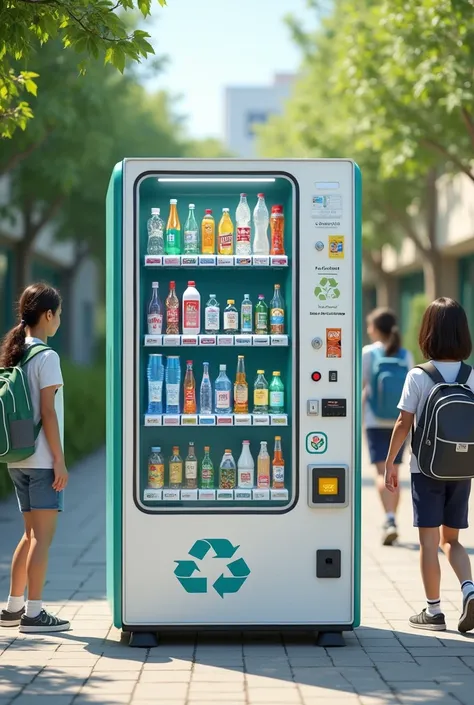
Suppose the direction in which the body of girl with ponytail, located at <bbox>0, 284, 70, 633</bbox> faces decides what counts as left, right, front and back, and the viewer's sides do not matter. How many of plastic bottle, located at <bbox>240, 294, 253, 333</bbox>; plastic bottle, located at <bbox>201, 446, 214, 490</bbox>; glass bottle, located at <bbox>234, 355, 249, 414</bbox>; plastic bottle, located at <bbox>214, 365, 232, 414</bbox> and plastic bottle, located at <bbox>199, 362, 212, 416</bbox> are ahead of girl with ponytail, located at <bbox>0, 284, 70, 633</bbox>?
5

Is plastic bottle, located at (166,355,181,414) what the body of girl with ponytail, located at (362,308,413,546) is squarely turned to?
no

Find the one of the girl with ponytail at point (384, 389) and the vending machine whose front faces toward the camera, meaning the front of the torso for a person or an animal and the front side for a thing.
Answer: the vending machine

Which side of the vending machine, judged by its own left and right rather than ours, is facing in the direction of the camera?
front

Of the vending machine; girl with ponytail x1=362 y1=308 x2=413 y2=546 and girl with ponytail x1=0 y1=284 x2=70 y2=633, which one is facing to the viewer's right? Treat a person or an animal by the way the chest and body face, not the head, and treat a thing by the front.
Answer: girl with ponytail x1=0 y1=284 x2=70 y2=633

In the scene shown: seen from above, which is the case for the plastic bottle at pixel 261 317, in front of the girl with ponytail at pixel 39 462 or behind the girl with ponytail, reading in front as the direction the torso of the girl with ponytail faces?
in front

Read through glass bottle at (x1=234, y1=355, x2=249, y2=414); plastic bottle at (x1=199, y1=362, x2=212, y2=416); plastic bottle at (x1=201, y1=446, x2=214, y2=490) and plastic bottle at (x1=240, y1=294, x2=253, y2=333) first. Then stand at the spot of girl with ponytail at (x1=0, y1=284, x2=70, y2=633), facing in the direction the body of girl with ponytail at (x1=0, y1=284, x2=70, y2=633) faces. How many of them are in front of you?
4

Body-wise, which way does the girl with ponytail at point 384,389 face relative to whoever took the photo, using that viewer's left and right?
facing away from the viewer and to the left of the viewer

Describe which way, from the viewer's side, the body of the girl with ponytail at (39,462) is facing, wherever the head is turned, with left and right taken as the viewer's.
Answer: facing to the right of the viewer

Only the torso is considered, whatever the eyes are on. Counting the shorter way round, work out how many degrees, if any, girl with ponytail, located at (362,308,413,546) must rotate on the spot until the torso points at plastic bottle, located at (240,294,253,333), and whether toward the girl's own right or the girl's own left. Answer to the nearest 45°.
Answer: approximately 135° to the girl's own left

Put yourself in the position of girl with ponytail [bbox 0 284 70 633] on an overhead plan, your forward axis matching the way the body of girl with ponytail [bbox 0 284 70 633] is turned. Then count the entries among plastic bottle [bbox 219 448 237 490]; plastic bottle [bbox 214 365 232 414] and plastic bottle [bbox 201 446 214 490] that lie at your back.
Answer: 0

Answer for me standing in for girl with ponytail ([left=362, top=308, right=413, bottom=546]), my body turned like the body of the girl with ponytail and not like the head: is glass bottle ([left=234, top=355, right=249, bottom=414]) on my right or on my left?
on my left

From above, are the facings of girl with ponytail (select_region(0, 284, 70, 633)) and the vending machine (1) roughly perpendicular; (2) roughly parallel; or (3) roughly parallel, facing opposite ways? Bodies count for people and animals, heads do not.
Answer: roughly perpendicular

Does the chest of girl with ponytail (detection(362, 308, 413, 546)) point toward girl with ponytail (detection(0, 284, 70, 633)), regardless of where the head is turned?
no

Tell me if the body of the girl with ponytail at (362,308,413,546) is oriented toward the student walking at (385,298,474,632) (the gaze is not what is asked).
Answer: no
